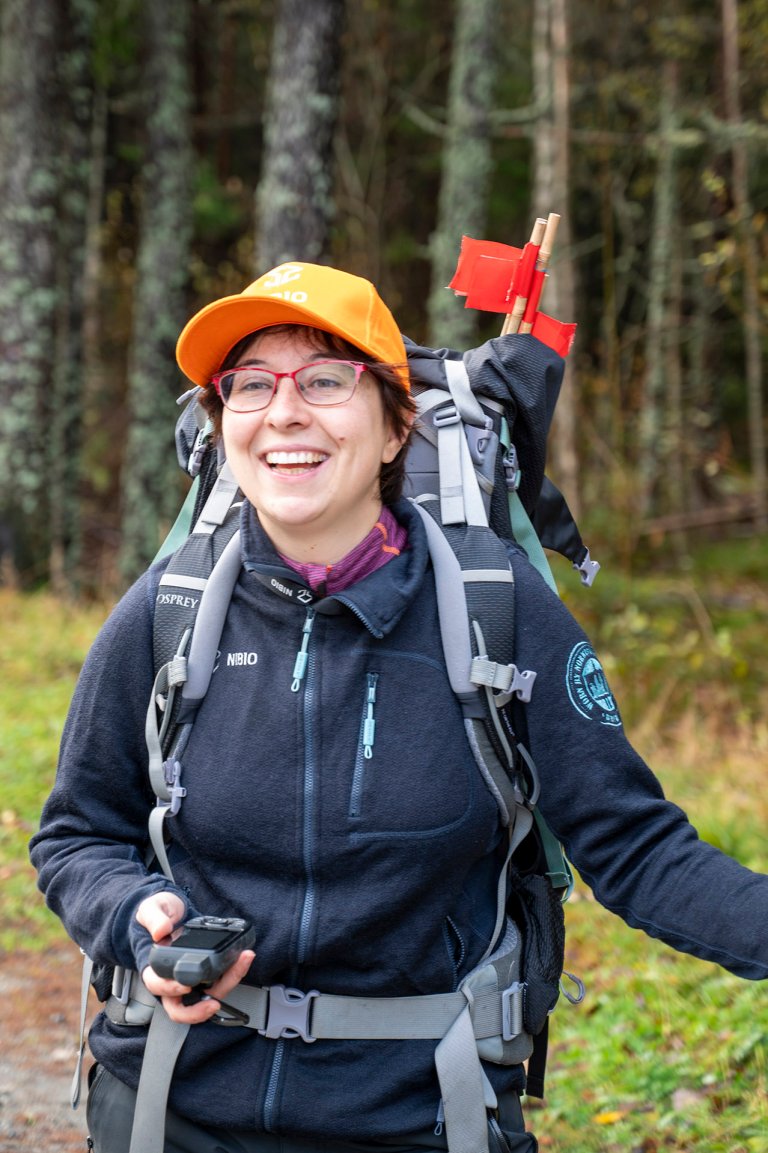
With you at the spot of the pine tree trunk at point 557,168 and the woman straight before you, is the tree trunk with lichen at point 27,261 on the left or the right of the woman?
right

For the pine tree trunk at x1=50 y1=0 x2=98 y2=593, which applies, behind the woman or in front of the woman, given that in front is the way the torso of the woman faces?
behind

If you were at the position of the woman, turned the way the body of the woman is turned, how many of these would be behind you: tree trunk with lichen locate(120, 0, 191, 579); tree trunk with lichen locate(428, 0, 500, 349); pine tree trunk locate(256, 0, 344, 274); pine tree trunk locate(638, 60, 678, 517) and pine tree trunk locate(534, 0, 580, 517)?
5

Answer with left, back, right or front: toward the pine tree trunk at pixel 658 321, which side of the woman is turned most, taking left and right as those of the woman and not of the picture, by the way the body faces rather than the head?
back

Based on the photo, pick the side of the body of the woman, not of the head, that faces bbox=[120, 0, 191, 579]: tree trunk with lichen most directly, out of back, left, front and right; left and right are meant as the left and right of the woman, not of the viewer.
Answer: back

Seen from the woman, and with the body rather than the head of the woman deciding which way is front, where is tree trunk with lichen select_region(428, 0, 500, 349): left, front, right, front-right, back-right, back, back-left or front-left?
back

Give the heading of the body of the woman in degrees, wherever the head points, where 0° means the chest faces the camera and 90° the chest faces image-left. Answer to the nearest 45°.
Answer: approximately 0°

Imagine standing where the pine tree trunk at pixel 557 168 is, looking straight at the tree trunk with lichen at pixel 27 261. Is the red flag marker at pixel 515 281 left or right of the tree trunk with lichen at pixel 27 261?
left

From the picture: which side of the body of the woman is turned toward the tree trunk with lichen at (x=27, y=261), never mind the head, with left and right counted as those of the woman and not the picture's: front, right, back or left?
back

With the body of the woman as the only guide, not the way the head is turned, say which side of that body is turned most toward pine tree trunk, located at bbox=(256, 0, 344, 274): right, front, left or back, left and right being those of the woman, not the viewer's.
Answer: back

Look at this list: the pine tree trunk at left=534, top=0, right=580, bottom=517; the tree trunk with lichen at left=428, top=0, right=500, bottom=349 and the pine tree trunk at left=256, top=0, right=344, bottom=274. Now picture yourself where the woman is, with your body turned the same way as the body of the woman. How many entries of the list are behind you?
3

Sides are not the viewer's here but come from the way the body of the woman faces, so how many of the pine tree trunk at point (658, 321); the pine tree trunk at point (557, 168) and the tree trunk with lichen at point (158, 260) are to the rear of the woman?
3
